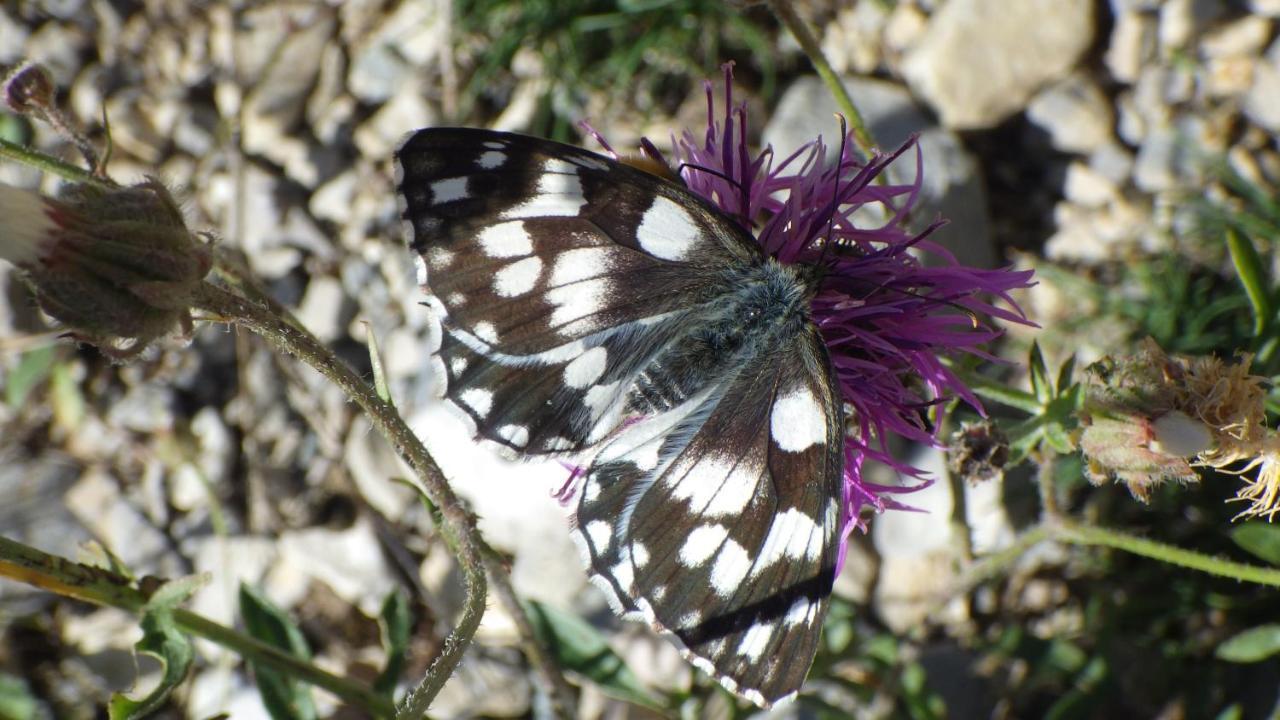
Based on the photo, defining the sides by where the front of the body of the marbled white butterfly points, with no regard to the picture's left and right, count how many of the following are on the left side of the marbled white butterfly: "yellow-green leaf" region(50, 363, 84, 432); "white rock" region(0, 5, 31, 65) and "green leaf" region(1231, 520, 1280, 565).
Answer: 2

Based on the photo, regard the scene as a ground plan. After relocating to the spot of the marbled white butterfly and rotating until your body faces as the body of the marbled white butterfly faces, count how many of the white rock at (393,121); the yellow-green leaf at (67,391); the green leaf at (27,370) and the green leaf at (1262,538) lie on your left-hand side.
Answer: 3

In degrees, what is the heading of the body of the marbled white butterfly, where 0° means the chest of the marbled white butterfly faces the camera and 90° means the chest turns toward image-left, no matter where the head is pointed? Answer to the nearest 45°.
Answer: approximately 225°

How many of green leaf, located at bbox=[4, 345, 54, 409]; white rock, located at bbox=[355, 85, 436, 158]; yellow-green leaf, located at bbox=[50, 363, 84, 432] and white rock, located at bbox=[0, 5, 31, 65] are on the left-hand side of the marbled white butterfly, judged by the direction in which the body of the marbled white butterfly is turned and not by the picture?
4

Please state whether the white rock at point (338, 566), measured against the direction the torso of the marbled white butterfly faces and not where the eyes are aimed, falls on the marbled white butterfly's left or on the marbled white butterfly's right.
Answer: on the marbled white butterfly's left

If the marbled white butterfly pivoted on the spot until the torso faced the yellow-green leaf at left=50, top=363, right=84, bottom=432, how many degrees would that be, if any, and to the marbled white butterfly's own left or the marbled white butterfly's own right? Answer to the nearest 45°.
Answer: approximately 90° to the marbled white butterfly's own left
